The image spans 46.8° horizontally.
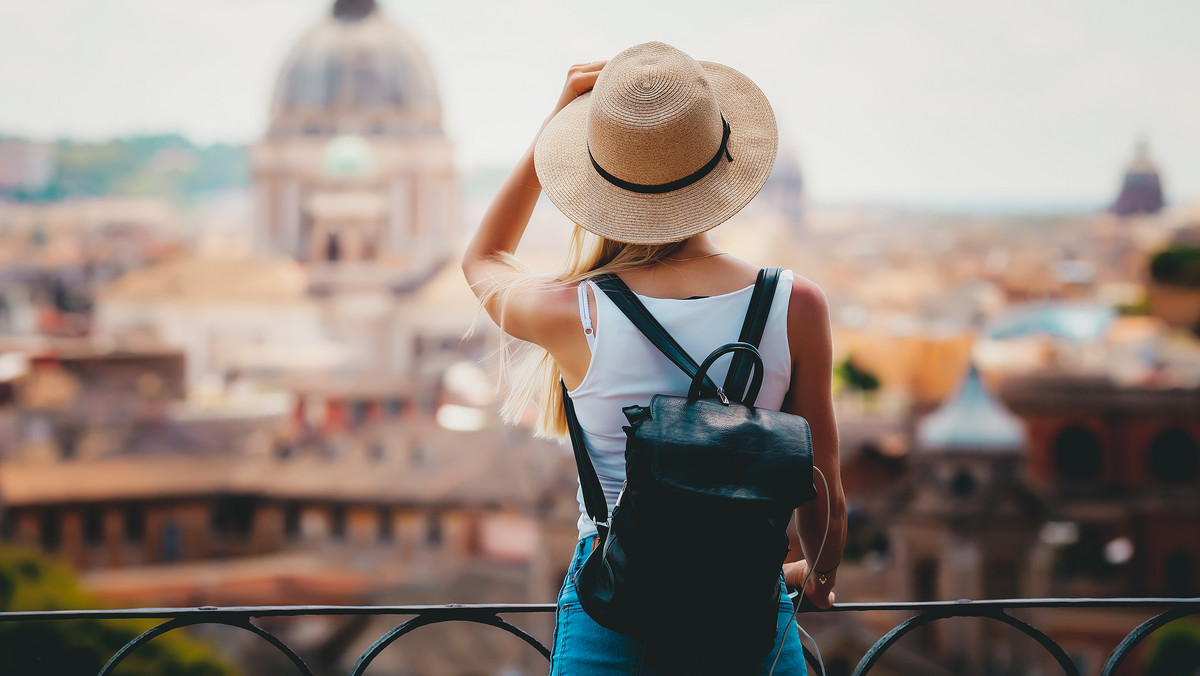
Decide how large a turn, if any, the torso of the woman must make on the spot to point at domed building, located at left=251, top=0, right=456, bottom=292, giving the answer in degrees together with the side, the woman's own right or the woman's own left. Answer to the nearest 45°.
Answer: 0° — they already face it

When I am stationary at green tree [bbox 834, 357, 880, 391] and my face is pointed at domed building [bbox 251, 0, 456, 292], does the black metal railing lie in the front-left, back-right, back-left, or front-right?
back-left

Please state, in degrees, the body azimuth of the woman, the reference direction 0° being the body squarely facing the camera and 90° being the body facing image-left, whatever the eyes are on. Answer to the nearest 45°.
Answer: approximately 180°

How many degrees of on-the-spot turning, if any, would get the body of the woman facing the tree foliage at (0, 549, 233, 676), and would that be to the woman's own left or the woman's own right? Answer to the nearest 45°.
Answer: approximately 45° to the woman's own left

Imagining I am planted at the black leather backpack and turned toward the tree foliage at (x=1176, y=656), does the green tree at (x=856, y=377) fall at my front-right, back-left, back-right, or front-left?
front-left

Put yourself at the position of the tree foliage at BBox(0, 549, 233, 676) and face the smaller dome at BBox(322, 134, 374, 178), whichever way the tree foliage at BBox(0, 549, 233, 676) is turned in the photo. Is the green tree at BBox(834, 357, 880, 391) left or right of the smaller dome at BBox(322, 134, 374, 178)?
right

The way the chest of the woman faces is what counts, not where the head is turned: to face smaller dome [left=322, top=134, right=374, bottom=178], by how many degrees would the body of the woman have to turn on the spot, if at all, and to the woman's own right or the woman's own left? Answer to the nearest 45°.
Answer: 0° — they already face it

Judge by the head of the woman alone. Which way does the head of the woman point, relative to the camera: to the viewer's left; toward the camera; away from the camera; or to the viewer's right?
away from the camera

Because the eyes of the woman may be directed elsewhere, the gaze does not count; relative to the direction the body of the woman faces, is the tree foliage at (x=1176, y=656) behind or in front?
in front

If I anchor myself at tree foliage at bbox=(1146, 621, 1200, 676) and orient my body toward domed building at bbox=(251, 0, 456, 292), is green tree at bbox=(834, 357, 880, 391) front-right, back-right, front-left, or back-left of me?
front-right

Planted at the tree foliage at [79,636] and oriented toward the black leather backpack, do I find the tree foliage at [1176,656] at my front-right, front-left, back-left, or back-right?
front-left

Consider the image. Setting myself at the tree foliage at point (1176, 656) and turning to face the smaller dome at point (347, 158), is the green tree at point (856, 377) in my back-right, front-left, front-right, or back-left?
front-right

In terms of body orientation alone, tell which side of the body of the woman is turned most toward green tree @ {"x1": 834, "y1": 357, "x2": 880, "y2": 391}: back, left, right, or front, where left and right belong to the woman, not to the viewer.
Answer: front
